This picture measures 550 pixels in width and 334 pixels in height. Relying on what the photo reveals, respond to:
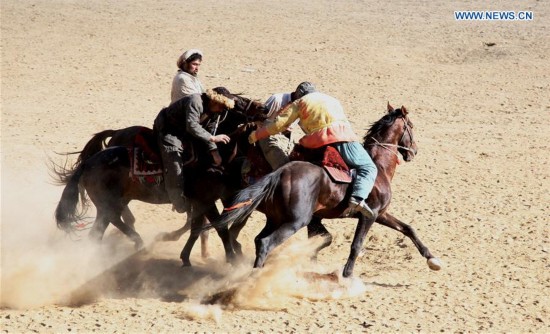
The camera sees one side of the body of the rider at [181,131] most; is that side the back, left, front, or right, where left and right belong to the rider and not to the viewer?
right

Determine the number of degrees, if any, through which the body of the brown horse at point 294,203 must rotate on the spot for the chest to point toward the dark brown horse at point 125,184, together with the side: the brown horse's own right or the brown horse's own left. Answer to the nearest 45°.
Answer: approximately 135° to the brown horse's own left

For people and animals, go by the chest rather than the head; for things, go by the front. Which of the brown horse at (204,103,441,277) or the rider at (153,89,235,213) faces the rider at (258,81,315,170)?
the rider at (153,89,235,213)

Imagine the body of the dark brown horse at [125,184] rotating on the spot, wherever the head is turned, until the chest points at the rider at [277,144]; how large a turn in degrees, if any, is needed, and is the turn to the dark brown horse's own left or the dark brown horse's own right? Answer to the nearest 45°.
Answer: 0° — it already faces them

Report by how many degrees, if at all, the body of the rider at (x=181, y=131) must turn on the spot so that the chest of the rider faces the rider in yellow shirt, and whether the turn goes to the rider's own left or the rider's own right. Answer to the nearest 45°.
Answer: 0° — they already face them

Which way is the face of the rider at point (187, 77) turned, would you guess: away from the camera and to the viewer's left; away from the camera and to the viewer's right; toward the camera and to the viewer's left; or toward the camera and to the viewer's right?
toward the camera and to the viewer's right

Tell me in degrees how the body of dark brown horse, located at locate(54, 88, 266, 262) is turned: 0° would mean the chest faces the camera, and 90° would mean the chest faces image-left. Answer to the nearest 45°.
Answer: approximately 270°

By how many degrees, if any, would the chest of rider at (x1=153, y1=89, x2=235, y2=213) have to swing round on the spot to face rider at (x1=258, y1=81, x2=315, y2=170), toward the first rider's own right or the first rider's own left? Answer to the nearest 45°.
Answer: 0° — they already face them

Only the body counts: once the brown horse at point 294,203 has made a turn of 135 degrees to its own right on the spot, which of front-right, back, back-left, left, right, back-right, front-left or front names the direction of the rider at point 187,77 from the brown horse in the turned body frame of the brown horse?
right

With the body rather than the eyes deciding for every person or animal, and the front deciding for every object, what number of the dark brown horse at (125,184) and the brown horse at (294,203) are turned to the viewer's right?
2

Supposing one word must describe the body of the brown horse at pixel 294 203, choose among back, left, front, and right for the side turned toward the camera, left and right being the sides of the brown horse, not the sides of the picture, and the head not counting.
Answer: right

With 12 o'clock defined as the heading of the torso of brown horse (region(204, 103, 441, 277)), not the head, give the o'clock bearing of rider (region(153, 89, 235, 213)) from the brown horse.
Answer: The rider is roughly at 7 o'clock from the brown horse.
